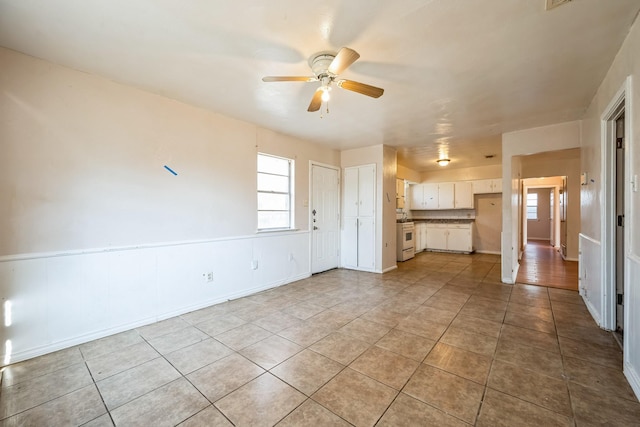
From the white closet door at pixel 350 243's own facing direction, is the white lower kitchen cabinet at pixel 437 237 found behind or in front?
behind

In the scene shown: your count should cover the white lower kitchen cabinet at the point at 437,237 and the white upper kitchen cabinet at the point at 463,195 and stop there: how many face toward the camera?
2

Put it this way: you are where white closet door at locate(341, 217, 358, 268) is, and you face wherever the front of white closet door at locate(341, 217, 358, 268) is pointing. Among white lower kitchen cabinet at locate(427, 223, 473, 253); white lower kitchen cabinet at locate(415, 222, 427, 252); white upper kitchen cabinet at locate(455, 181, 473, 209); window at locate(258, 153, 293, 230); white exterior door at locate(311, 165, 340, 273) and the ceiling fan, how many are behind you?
3

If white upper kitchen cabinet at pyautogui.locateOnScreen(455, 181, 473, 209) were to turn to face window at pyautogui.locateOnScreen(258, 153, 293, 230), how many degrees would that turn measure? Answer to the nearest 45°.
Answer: approximately 45° to its right

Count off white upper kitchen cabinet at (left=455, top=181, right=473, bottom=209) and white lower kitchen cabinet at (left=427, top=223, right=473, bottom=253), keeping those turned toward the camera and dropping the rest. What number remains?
2

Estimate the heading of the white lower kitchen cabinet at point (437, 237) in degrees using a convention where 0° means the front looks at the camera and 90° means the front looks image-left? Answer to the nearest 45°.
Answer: approximately 0°

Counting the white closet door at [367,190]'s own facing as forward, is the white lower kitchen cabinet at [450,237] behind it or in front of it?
behind

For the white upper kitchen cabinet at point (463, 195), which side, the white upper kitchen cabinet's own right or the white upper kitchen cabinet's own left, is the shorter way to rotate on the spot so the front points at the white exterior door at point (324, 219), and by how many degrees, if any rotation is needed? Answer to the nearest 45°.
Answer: approximately 45° to the white upper kitchen cabinet's own right

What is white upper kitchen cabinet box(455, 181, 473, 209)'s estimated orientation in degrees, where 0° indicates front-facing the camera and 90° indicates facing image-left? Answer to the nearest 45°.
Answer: approximately 0°

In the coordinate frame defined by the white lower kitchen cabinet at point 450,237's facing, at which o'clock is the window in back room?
The window in back room is roughly at 7 o'clock from the white lower kitchen cabinet.

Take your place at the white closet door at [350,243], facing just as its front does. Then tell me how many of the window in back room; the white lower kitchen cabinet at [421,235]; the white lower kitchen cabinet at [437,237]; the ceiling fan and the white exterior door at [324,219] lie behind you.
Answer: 3

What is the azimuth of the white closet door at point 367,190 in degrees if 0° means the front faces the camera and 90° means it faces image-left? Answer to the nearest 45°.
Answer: approximately 45°

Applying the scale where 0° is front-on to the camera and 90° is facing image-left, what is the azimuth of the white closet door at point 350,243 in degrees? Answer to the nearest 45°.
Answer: approximately 45°
